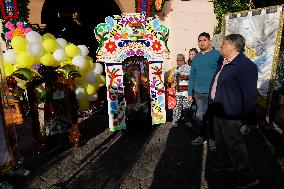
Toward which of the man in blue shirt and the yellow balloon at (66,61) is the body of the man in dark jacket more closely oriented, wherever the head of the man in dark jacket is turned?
the yellow balloon

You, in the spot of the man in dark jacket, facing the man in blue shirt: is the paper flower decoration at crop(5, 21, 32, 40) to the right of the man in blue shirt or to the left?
left

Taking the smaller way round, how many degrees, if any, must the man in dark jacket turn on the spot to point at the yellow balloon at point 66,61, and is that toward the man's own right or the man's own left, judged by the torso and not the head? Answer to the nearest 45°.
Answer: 0° — they already face it

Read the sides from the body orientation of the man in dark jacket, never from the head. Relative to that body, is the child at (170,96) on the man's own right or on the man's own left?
on the man's own right

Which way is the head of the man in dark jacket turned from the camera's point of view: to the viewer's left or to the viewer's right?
to the viewer's left

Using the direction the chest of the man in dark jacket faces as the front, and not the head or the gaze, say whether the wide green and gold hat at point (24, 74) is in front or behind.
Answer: in front

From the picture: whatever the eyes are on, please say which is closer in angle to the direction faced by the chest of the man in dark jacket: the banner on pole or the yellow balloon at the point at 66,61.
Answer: the yellow balloon

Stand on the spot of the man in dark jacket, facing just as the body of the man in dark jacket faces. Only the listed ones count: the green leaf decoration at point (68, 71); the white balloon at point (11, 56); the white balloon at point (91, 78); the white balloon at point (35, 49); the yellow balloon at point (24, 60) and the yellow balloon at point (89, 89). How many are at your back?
0

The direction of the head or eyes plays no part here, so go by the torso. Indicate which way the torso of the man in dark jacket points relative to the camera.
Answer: to the viewer's left

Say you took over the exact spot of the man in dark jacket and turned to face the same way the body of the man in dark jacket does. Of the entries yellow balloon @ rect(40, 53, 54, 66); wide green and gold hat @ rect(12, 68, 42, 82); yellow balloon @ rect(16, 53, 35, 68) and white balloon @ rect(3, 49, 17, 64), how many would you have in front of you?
4

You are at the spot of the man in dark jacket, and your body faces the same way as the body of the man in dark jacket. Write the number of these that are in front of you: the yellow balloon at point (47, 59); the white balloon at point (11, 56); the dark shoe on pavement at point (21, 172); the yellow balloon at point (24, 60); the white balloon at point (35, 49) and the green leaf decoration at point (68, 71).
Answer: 6

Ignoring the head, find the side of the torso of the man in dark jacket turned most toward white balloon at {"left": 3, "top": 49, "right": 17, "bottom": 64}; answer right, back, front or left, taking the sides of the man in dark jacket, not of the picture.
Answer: front

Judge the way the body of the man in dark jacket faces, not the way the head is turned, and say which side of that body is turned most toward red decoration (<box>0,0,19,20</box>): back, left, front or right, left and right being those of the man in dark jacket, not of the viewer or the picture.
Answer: front

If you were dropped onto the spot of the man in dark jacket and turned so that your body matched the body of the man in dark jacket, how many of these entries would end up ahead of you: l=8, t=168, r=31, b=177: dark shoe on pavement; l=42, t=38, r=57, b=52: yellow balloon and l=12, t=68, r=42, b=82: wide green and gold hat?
3

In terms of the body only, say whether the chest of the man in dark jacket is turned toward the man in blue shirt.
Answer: no

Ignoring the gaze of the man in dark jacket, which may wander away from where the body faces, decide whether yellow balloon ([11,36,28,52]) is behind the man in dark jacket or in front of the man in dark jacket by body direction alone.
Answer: in front
